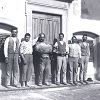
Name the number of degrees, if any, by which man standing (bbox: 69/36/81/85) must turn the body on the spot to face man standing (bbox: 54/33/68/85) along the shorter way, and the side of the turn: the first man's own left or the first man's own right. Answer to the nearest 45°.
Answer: approximately 45° to the first man's own right

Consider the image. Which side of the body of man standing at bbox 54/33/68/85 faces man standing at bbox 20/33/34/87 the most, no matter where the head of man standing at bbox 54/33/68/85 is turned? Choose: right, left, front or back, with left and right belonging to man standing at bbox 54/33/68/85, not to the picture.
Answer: right

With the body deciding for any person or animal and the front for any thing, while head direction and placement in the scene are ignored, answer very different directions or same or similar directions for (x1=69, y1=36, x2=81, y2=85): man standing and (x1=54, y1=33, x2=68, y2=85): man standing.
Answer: same or similar directions

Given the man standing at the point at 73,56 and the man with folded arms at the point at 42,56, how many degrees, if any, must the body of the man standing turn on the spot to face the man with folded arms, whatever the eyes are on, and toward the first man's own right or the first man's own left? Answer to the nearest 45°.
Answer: approximately 45° to the first man's own right

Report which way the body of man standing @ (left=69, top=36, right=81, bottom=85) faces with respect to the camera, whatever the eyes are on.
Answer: toward the camera

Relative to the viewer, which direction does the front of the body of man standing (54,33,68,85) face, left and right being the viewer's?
facing the viewer

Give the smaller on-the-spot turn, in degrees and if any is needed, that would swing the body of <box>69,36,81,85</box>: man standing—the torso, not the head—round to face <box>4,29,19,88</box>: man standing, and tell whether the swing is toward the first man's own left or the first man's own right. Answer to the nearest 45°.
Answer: approximately 45° to the first man's own right

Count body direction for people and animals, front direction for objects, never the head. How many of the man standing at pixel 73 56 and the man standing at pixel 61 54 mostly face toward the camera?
2

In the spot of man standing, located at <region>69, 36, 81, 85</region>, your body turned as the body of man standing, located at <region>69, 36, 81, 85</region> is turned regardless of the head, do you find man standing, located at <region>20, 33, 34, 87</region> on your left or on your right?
on your right
